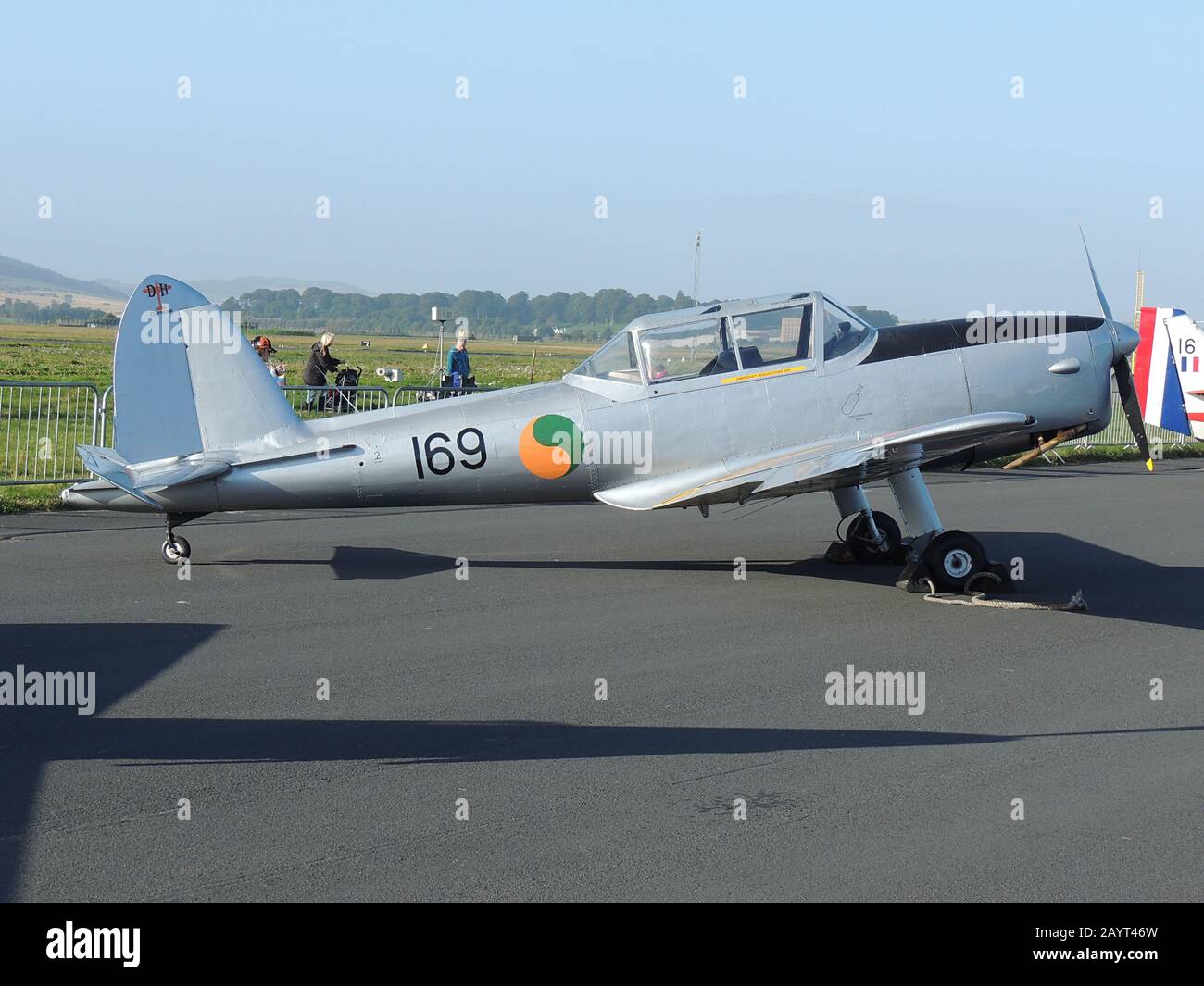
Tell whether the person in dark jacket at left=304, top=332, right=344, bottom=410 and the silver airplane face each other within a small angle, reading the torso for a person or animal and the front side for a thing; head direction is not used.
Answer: no

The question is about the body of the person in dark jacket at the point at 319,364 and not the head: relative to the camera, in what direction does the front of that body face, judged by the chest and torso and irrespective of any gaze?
to the viewer's right

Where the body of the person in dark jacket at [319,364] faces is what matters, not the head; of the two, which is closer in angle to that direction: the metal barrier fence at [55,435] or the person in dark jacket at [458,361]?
the person in dark jacket

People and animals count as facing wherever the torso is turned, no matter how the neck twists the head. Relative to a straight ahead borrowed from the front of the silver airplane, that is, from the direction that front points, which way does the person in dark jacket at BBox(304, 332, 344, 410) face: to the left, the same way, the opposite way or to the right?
the same way

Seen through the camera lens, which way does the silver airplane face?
facing to the right of the viewer

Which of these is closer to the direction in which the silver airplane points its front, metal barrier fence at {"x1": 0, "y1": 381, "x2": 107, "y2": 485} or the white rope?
the white rope

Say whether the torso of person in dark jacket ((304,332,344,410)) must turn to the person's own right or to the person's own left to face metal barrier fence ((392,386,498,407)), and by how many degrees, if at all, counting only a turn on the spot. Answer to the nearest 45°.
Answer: approximately 45° to the person's own right

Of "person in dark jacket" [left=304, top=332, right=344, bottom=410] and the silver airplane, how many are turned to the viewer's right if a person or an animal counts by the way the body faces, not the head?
2

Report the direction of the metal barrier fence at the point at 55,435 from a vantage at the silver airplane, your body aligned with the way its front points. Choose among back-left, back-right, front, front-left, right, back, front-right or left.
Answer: back-left

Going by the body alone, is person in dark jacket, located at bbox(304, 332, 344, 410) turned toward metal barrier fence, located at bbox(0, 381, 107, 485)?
no

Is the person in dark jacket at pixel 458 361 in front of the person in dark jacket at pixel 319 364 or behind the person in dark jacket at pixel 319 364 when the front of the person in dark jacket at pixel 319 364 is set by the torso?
in front

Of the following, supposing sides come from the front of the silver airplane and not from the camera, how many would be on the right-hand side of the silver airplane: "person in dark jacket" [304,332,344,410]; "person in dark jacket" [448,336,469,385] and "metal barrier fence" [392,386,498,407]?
0

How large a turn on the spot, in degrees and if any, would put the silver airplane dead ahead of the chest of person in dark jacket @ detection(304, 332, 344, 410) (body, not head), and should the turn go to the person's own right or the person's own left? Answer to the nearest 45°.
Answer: approximately 90° to the person's own right

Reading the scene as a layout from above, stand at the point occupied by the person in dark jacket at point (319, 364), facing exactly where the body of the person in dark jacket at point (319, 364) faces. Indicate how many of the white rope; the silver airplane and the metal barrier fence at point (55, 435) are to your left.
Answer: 0

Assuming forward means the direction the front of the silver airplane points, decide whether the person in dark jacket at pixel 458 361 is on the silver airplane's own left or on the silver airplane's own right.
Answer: on the silver airplane's own left
